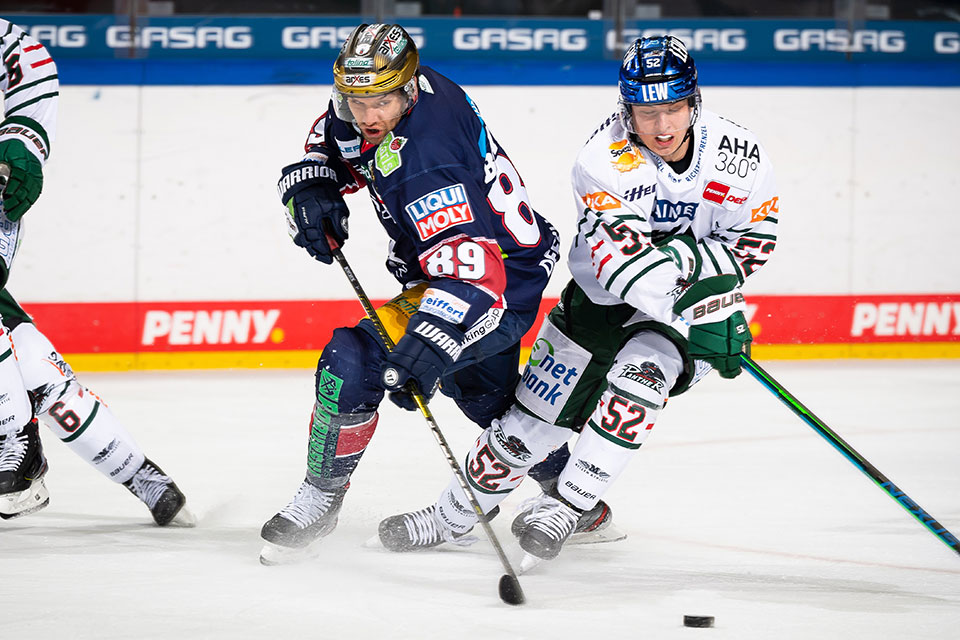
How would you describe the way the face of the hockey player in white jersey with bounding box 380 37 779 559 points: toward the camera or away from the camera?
toward the camera

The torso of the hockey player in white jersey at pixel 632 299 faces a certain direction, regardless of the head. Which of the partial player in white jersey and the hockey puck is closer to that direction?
the hockey puck

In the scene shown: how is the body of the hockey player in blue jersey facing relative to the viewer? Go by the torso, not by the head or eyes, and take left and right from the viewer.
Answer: facing the viewer and to the left of the viewer

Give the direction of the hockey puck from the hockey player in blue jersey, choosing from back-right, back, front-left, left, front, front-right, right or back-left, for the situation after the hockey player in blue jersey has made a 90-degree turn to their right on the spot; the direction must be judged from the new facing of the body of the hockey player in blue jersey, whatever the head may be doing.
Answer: back

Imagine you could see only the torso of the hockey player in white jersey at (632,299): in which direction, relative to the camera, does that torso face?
toward the camera

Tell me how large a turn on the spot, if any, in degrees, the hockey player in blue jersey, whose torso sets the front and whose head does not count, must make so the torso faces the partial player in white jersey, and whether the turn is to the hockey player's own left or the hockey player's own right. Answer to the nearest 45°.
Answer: approximately 45° to the hockey player's own right

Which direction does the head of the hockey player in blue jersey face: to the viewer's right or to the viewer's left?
to the viewer's left

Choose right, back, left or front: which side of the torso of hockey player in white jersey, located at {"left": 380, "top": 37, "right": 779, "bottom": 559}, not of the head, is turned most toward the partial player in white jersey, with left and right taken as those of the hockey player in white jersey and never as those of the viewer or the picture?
right
